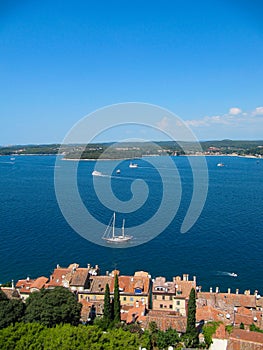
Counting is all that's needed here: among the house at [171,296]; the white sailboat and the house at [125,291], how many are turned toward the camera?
2

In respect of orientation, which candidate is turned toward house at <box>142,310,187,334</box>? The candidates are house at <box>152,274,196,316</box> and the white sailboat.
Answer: house at <box>152,274,196,316</box>

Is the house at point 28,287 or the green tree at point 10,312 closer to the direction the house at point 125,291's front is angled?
the green tree

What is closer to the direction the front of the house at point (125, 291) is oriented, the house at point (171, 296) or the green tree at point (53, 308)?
the green tree

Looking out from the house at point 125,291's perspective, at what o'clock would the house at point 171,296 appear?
the house at point 171,296 is roughly at 9 o'clock from the house at point 125,291.

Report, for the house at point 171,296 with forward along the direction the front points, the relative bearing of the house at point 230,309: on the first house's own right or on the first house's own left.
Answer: on the first house's own left

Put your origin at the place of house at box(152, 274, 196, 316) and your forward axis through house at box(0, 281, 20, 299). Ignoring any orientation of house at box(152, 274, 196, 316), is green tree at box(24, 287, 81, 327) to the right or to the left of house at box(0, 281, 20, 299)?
left
